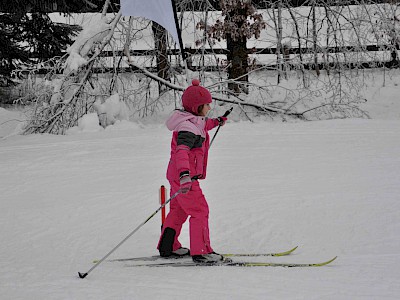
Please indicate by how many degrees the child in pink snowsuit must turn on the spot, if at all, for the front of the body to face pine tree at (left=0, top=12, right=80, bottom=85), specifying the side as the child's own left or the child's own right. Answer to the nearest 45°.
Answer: approximately 90° to the child's own left

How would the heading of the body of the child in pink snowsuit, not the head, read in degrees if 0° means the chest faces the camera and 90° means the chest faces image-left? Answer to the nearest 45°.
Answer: approximately 270°

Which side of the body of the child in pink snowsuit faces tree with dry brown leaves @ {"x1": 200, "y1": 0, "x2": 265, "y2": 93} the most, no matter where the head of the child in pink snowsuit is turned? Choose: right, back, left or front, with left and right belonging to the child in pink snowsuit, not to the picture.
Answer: left
